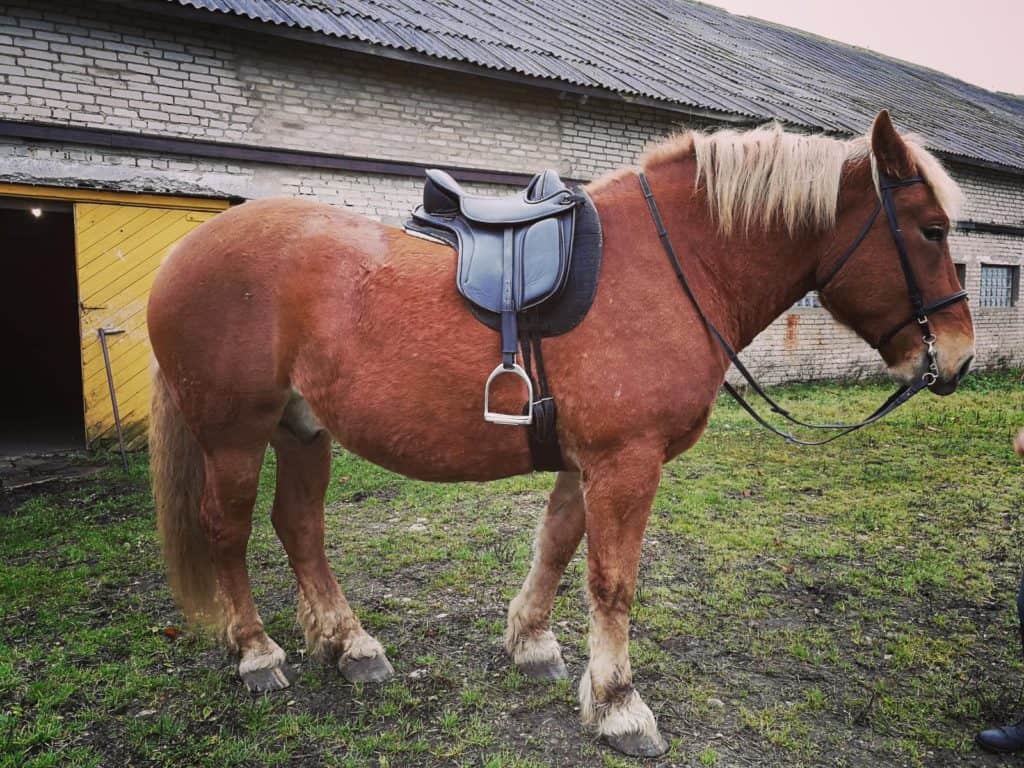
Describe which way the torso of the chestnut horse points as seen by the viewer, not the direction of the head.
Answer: to the viewer's right
